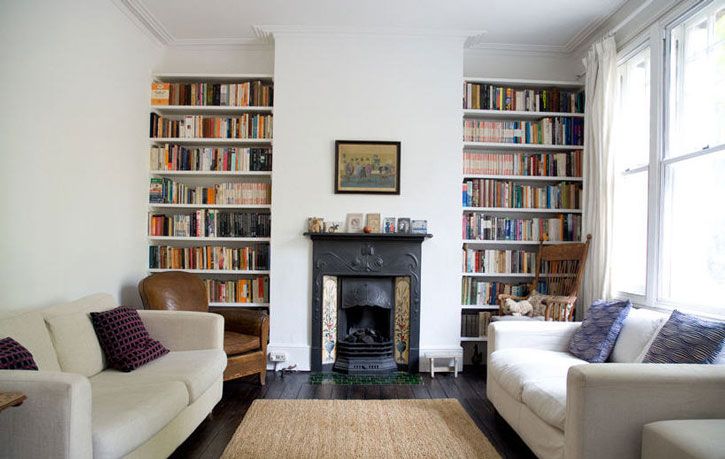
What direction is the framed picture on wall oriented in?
toward the camera

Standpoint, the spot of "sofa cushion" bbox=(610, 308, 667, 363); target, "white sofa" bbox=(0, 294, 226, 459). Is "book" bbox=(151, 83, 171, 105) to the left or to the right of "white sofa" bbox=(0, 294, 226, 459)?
right

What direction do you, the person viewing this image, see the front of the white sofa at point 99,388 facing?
facing the viewer and to the right of the viewer

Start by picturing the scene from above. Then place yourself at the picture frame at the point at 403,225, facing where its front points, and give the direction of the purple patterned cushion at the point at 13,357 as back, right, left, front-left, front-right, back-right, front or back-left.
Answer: front-right

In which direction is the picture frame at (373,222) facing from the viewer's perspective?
toward the camera

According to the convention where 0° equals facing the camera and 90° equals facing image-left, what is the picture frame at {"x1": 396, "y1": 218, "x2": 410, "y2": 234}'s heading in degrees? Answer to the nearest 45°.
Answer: approximately 0°

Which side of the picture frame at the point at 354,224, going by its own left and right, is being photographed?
front

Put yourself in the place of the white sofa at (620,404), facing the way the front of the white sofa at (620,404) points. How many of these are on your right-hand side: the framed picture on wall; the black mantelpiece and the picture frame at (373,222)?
3

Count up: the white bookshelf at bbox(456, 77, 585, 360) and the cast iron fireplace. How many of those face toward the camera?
2

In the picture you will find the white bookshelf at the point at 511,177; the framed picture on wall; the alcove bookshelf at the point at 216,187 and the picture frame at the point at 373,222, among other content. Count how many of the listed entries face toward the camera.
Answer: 4

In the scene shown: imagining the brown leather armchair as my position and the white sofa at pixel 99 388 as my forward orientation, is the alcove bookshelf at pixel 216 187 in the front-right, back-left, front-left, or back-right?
back-right

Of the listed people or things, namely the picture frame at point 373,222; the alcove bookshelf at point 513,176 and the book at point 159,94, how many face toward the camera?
3

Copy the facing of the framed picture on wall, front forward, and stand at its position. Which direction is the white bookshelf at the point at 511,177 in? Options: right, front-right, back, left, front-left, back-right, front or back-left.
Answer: left

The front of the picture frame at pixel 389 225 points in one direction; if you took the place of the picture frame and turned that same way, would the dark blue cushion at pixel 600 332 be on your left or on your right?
on your left

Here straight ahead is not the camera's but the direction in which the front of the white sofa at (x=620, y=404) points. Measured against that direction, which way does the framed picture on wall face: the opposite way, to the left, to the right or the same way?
to the left

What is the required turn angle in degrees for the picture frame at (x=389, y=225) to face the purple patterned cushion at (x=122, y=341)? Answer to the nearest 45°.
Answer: approximately 45° to its right
